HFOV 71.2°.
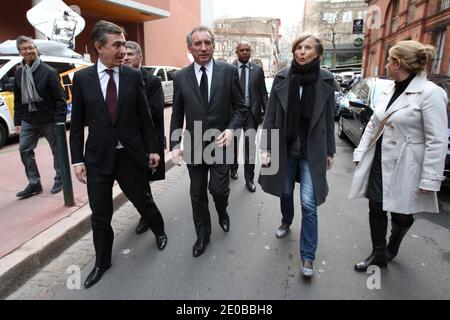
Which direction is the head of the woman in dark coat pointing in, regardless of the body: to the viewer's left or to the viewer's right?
to the viewer's left

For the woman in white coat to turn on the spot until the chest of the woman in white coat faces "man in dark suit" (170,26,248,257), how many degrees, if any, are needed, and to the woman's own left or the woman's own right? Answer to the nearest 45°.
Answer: approximately 45° to the woman's own right

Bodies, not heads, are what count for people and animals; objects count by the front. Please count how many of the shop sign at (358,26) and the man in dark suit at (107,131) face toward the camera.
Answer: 2

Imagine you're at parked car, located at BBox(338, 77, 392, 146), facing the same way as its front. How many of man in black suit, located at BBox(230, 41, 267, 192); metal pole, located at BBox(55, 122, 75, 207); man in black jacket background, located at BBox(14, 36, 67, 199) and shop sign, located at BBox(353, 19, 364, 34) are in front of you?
3

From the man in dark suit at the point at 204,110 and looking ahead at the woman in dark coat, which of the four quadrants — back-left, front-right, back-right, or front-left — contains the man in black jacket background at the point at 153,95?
back-left

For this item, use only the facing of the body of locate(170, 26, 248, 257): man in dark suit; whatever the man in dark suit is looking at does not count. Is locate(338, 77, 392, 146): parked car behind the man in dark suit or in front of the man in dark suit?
behind

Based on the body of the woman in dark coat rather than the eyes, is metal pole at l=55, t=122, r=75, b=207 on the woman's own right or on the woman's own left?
on the woman's own right
